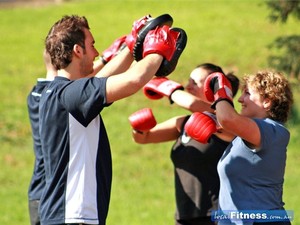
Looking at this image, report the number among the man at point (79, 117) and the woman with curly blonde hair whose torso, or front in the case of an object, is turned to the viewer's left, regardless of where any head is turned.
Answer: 1

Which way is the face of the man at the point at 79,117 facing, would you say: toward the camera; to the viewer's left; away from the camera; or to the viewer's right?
to the viewer's right

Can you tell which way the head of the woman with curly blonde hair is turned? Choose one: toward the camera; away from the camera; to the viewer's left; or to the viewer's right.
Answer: to the viewer's left

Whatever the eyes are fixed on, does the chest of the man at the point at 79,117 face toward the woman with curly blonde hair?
yes

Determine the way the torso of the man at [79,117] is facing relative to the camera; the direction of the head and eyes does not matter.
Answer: to the viewer's right

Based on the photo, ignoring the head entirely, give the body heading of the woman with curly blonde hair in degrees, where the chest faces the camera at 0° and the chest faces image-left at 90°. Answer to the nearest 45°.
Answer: approximately 90°

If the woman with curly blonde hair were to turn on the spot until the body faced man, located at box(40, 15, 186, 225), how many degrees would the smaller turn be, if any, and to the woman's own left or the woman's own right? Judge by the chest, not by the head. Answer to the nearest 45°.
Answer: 0° — they already face them

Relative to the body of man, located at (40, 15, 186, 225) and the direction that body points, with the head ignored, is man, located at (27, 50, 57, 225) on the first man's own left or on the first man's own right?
on the first man's own left

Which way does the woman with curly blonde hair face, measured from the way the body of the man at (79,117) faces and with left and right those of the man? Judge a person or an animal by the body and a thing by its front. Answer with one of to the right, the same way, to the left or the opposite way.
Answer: the opposite way

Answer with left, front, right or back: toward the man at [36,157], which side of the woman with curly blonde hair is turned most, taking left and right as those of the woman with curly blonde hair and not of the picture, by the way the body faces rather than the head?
front

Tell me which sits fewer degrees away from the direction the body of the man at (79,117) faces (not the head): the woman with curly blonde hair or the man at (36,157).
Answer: the woman with curly blonde hair
